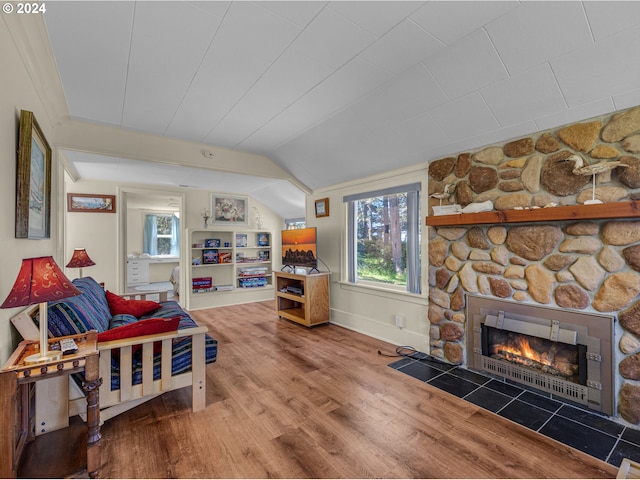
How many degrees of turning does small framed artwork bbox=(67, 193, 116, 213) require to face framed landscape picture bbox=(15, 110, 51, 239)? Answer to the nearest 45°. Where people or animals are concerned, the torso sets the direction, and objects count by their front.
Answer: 0° — it already faces it

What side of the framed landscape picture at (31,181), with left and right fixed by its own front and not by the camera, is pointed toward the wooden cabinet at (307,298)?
front

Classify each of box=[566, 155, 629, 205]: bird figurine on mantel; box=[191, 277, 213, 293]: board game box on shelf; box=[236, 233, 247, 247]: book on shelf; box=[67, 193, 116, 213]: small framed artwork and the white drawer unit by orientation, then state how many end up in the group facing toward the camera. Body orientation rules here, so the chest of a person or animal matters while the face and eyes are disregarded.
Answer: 4

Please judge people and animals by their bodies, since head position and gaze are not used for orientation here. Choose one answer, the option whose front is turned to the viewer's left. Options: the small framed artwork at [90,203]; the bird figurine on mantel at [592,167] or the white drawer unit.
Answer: the bird figurine on mantel

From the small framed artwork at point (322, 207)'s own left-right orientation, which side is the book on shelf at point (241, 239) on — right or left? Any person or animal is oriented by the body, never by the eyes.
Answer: on its right

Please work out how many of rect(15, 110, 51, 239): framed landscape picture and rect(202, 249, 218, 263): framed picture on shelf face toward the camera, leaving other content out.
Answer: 1

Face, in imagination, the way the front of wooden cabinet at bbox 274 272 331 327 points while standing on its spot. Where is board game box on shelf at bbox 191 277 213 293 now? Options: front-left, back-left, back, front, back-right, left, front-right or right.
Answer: right

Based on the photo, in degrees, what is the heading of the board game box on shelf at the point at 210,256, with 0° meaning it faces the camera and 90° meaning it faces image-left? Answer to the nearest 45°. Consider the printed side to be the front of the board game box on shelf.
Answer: approximately 0°

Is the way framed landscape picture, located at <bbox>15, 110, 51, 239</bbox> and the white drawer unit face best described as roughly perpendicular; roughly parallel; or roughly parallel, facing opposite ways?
roughly perpendicular

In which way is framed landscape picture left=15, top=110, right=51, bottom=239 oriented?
to the viewer's right

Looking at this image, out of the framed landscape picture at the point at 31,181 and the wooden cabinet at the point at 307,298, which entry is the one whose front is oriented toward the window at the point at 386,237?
the framed landscape picture

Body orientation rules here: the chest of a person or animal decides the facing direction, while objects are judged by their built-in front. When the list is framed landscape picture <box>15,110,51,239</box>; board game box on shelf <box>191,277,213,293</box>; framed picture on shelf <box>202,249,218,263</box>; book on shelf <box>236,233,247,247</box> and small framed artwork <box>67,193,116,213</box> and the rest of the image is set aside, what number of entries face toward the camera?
4

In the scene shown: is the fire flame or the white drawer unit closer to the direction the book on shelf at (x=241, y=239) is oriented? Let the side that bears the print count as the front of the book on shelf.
the fire flame

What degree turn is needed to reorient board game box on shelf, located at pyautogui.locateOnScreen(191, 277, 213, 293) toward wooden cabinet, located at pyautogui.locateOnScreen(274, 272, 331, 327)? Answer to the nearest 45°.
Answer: approximately 45° to its left

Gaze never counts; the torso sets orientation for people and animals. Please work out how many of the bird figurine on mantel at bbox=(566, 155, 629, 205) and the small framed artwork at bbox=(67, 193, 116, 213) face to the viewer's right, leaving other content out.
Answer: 0
